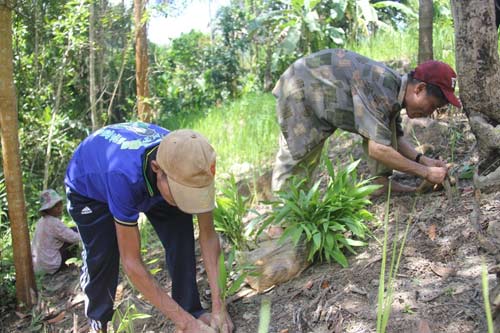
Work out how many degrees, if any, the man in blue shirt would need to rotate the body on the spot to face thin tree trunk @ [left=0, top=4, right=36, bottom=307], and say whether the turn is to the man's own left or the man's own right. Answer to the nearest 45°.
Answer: approximately 180°

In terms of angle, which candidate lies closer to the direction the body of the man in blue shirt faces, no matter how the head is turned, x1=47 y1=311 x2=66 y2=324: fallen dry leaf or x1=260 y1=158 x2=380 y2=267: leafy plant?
the leafy plant

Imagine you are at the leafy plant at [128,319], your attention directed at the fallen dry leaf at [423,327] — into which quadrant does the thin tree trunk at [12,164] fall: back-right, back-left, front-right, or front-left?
back-left

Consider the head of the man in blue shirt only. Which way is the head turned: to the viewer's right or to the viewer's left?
to the viewer's right

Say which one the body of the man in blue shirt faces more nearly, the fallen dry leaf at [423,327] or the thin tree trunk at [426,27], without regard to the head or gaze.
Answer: the fallen dry leaf

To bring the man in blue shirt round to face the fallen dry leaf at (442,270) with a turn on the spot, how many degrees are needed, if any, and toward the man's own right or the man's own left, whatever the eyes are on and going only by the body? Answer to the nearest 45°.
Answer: approximately 45° to the man's own left

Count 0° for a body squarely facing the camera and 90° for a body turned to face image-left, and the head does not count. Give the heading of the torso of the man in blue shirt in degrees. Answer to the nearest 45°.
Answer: approximately 315°

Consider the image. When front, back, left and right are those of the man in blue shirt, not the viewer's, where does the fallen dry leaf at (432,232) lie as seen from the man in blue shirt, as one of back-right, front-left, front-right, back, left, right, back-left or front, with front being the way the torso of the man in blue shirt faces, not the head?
front-left

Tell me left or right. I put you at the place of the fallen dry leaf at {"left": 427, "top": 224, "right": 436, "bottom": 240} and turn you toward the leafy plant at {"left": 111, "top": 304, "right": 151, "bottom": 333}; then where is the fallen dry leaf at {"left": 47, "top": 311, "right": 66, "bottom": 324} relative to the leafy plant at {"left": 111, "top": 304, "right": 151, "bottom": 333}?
right

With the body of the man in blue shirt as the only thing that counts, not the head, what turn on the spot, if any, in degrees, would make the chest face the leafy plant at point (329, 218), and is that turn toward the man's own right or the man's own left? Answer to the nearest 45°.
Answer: approximately 45° to the man's own left

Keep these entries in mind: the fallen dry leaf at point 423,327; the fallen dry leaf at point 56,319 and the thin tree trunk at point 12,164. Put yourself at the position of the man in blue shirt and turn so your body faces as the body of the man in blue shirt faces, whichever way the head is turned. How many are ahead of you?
1

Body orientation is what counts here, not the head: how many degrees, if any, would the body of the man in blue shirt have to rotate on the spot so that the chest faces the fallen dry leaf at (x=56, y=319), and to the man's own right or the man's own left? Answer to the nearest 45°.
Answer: approximately 180°

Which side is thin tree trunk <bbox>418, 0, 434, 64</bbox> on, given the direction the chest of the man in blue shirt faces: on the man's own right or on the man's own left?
on the man's own left

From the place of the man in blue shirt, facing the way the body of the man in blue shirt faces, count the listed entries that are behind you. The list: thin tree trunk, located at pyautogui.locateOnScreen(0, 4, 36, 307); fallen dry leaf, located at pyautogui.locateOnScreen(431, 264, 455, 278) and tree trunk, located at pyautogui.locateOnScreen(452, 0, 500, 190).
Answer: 1

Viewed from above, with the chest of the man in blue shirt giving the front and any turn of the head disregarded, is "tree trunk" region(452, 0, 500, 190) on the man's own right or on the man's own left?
on the man's own left

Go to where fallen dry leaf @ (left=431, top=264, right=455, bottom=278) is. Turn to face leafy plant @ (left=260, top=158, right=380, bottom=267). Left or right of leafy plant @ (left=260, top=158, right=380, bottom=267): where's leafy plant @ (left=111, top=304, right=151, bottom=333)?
left
